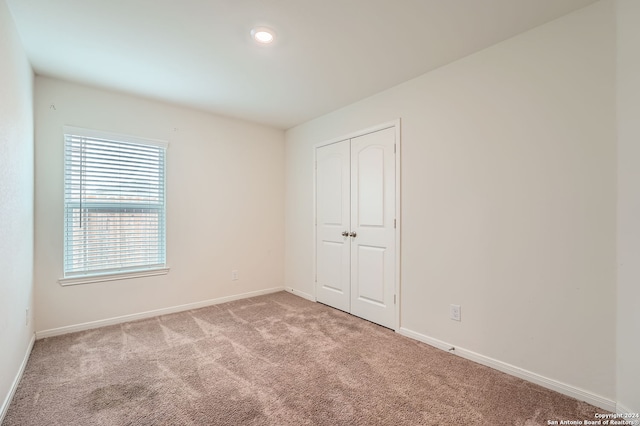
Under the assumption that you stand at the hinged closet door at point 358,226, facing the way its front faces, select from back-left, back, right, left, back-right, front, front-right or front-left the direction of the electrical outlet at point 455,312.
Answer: left

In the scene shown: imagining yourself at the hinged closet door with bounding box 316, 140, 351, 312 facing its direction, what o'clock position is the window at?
The window is roughly at 1 o'clock from the hinged closet door.

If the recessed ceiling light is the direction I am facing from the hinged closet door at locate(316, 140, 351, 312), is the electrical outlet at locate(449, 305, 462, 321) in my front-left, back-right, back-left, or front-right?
front-left

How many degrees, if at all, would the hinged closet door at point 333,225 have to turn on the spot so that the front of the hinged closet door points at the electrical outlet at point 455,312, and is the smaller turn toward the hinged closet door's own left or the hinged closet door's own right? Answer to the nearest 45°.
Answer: approximately 90° to the hinged closet door's own left

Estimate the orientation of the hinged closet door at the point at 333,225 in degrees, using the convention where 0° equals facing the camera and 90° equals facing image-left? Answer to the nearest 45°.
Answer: approximately 45°
